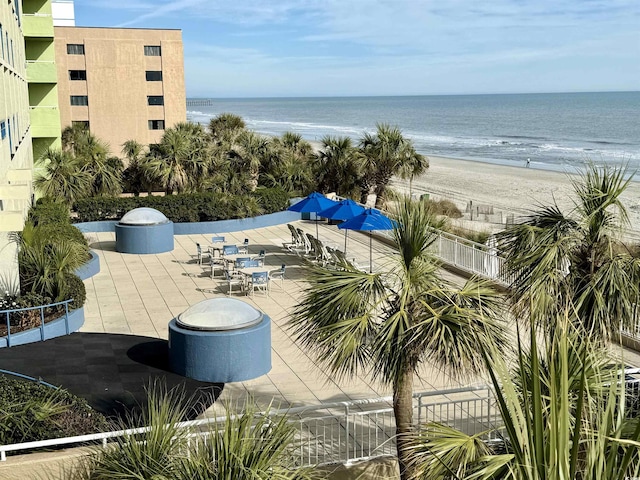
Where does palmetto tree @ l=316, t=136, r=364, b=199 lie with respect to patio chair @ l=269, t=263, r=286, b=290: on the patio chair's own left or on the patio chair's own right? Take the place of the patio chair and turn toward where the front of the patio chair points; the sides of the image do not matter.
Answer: on the patio chair's own right

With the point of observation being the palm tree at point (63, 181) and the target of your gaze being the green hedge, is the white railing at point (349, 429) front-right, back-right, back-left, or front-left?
front-right

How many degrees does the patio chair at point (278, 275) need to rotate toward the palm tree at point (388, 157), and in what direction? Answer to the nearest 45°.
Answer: approximately 90° to its right

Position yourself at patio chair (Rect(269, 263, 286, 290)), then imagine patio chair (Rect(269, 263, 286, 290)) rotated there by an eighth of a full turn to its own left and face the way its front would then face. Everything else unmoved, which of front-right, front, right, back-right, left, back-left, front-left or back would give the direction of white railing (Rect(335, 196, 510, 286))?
back-left

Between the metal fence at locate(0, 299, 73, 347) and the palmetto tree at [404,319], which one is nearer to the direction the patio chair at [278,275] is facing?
the metal fence

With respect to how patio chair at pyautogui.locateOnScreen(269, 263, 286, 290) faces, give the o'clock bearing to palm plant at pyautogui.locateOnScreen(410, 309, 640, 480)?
The palm plant is roughly at 9 o'clock from the patio chair.

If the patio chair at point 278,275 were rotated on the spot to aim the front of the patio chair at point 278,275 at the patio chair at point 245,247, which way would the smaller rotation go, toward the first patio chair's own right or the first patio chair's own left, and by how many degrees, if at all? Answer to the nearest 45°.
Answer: approximately 90° to the first patio chair's own right

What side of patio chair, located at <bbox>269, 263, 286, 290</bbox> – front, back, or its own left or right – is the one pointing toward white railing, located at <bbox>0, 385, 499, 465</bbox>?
left

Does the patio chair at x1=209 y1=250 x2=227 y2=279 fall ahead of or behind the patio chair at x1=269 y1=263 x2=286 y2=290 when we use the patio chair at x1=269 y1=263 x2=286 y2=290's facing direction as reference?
ahead

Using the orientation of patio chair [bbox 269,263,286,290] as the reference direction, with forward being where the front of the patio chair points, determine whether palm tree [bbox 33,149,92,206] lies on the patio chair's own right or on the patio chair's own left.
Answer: on the patio chair's own right

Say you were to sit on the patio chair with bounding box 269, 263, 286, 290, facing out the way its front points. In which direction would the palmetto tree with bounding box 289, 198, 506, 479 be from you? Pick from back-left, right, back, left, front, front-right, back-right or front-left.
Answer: left

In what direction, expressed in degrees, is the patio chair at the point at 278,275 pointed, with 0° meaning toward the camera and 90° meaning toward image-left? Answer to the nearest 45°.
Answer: approximately 90°
